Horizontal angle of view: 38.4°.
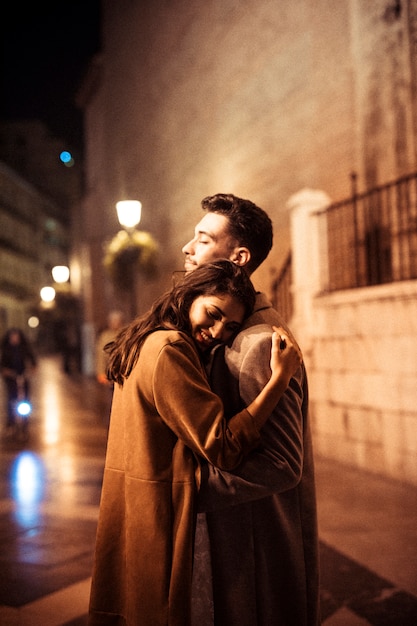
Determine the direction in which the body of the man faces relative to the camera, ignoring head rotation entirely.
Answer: to the viewer's left

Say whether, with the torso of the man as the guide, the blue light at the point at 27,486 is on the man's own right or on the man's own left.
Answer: on the man's own right

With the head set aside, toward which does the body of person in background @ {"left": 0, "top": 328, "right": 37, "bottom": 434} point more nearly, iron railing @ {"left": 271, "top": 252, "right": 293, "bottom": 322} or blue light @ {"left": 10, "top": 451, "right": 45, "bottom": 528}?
the blue light

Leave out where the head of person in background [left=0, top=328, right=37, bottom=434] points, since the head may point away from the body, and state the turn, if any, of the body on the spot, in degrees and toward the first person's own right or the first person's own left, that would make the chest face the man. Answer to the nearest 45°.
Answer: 0° — they already face them

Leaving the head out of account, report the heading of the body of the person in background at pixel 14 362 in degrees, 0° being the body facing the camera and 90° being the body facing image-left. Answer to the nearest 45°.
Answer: approximately 0°

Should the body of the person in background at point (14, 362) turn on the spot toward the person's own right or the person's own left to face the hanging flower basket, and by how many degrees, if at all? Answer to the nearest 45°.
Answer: approximately 135° to the person's own left

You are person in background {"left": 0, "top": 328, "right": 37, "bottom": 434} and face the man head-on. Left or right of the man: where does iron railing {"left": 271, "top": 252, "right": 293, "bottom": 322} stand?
left
